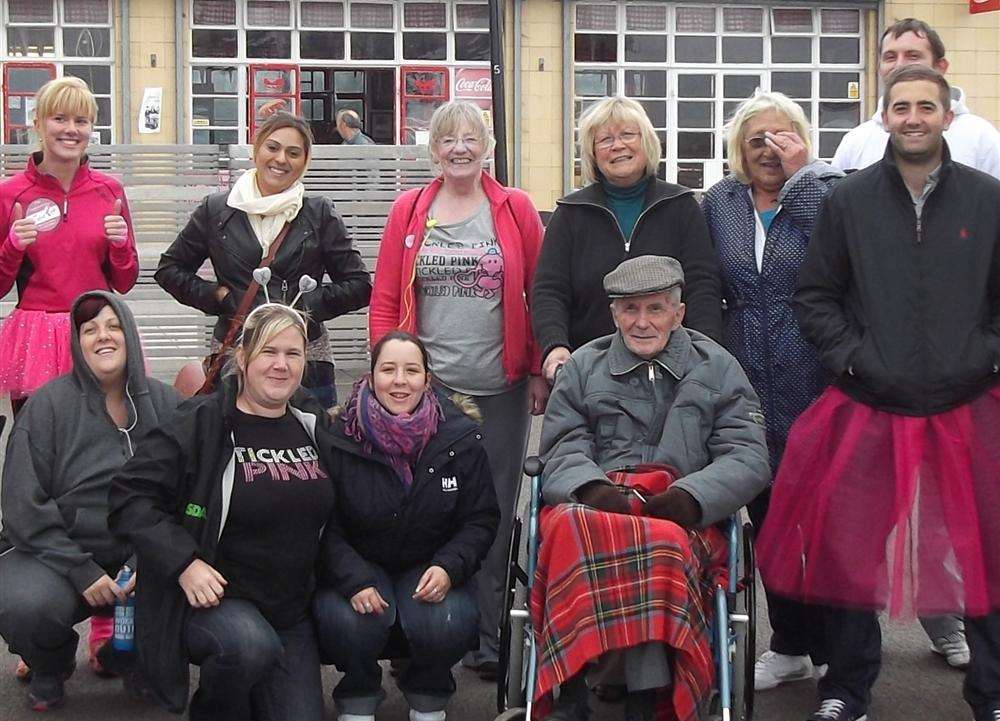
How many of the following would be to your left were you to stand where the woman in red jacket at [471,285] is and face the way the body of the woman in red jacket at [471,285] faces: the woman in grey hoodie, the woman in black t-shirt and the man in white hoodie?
1

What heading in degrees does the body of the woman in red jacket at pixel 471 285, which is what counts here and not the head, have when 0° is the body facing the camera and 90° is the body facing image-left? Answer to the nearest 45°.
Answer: approximately 0°

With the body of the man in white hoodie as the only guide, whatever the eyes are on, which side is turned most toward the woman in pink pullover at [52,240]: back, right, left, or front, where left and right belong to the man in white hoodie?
right

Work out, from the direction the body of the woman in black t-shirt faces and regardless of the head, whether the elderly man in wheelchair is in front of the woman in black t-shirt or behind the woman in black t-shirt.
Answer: in front

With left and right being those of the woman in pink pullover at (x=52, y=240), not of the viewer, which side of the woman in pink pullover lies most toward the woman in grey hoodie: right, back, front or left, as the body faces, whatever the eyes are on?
front

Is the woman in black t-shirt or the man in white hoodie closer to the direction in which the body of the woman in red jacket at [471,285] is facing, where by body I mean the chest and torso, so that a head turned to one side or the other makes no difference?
the woman in black t-shirt
